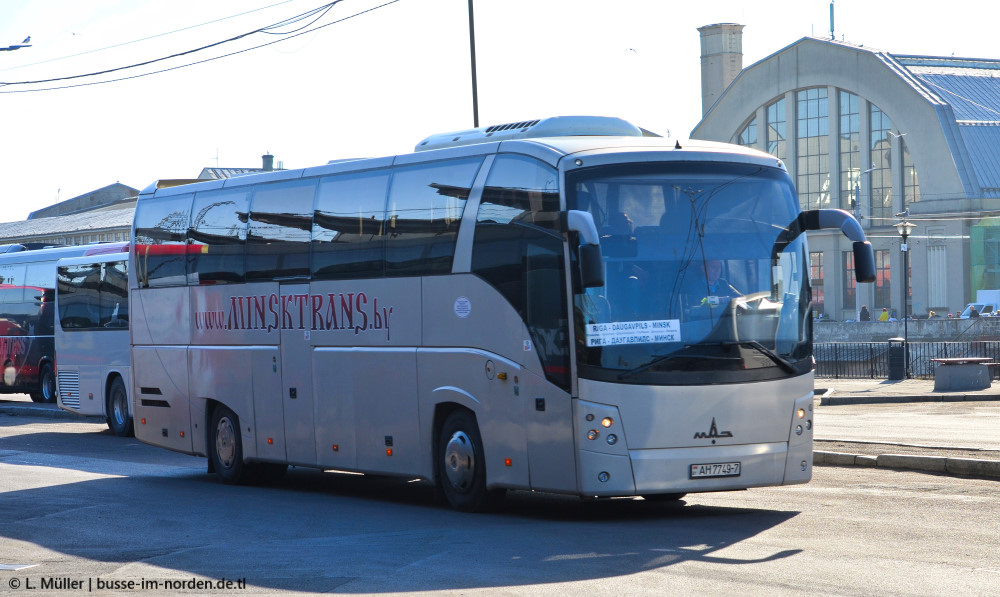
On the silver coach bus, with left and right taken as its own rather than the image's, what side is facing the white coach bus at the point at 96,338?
back

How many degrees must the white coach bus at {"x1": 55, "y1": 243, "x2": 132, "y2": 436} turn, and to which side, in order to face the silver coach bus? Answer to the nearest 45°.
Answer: approximately 45° to its right

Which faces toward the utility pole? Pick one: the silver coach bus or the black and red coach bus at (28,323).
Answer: the black and red coach bus

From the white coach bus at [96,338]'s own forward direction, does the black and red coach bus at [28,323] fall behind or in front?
behind

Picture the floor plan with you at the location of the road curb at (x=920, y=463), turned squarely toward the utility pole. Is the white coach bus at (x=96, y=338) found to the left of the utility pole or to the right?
left

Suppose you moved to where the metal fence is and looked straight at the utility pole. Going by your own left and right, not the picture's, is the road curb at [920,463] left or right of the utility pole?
left

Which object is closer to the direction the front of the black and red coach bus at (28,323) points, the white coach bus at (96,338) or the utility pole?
the utility pole

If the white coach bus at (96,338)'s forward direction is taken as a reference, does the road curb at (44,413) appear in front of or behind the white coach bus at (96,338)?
behind

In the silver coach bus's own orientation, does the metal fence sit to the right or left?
on its left

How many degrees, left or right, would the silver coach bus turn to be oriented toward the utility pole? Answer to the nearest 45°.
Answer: approximately 135° to its left
